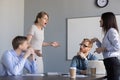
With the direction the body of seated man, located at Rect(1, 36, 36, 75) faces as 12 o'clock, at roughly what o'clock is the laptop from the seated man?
The laptop is roughly at 12 o'clock from the seated man.

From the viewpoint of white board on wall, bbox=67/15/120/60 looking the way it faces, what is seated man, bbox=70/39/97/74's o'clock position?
The seated man is roughly at 12 o'clock from the white board on wall.

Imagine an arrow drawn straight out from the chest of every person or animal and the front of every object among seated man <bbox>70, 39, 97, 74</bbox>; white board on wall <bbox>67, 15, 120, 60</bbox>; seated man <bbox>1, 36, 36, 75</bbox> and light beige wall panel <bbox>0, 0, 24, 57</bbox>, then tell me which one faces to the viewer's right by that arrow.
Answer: seated man <bbox>1, 36, 36, 75</bbox>

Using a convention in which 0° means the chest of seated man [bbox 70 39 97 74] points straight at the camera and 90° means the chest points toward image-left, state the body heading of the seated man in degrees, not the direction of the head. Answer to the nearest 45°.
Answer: approximately 45°

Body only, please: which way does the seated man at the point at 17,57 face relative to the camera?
to the viewer's right

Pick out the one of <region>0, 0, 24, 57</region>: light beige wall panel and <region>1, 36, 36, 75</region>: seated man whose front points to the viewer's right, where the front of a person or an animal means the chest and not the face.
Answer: the seated man

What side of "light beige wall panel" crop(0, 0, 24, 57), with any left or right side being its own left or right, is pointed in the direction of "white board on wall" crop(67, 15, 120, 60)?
left

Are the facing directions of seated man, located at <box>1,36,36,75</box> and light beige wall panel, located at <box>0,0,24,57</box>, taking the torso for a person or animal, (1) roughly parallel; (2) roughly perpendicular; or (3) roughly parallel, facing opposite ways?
roughly perpendicular
